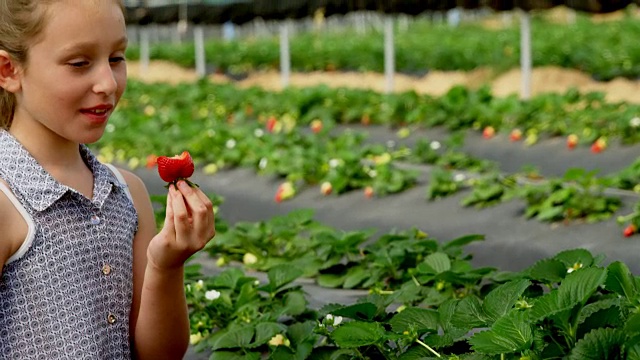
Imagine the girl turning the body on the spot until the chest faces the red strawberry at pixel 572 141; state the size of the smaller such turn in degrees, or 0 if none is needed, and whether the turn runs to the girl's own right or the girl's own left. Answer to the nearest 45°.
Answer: approximately 90° to the girl's own left

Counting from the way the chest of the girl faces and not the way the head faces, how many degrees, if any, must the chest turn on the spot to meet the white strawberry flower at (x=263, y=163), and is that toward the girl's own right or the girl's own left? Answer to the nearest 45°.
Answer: approximately 135° to the girl's own left

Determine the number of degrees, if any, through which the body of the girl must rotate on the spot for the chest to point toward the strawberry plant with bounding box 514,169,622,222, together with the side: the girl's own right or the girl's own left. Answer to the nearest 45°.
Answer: approximately 90° to the girl's own left

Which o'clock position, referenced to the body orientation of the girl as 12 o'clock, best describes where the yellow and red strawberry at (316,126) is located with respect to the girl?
The yellow and red strawberry is roughly at 8 o'clock from the girl.

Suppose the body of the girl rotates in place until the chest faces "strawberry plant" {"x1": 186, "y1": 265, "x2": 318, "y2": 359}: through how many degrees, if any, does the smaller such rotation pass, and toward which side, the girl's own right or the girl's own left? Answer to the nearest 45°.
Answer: approximately 90° to the girl's own left

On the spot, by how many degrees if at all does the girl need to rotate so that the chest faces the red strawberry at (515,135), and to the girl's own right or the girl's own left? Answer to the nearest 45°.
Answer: approximately 90° to the girl's own left

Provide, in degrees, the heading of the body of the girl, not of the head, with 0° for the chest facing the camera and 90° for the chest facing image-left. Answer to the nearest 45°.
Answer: approximately 315°

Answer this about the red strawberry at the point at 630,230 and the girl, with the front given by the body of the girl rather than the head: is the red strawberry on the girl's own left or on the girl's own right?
on the girl's own left

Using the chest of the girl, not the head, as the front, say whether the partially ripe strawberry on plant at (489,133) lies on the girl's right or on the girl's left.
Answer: on the girl's left
